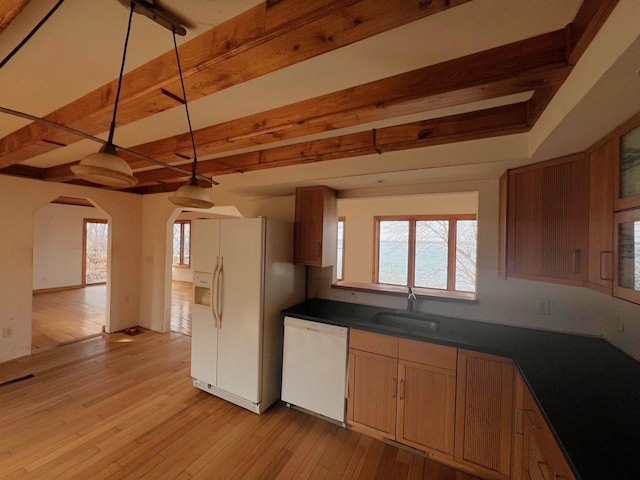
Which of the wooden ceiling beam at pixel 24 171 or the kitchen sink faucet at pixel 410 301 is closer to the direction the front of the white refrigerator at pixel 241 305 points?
the wooden ceiling beam

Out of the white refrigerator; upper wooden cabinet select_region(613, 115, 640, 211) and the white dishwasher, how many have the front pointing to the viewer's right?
0

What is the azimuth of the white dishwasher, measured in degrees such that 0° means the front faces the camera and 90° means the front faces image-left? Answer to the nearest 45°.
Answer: approximately 45°

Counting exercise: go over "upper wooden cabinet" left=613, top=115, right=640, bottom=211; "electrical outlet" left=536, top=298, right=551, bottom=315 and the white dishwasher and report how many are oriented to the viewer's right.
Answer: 0

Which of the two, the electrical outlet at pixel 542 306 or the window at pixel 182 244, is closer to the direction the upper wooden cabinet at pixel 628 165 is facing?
the window

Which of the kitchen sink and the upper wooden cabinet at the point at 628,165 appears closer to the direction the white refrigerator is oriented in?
the upper wooden cabinet

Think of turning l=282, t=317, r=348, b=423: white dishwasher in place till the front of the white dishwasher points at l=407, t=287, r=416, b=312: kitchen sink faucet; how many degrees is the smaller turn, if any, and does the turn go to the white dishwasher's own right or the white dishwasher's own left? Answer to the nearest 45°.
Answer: approximately 135° to the white dishwasher's own left

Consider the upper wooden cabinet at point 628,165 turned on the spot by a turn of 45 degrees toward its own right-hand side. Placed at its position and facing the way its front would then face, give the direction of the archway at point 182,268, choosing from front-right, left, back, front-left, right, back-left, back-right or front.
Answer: front

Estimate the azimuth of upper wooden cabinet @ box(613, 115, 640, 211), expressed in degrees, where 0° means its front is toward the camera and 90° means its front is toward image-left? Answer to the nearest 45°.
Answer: approximately 45°

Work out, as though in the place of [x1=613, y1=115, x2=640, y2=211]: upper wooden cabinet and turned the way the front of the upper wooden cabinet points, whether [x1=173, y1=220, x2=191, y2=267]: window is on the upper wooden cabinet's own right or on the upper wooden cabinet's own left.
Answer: on the upper wooden cabinet's own right

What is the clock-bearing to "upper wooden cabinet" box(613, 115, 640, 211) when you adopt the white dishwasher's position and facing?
The upper wooden cabinet is roughly at 9 o'clock from the white dishwasher.

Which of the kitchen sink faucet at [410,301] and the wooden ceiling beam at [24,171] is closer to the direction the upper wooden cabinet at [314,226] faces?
the wooden ceiling beam

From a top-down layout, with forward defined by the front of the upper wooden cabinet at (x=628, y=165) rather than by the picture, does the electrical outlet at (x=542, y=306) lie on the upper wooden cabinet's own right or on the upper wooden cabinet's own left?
on the upper wooden cabinet's own right

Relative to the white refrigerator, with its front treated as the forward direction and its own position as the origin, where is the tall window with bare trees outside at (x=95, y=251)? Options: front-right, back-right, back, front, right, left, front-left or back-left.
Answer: right

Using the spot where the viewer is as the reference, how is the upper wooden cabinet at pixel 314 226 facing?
facing the viewer and to the left of the viewer
